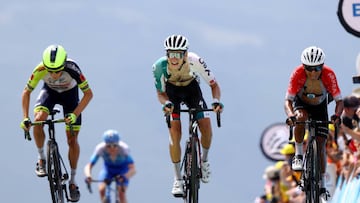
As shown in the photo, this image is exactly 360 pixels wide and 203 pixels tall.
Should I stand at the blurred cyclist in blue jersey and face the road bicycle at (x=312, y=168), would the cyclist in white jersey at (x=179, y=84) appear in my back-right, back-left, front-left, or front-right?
front-right

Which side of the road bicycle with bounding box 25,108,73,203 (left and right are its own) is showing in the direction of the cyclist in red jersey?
left

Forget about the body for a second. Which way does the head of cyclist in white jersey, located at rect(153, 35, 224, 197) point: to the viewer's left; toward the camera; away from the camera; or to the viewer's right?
toward the camera

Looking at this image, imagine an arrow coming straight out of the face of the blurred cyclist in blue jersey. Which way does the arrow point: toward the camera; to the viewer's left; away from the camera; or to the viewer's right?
toward the camera

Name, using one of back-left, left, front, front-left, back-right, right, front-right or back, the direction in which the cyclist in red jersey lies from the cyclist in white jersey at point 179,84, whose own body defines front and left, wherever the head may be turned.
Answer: left

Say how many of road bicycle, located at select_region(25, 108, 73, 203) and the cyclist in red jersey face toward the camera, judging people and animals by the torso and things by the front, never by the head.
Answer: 2

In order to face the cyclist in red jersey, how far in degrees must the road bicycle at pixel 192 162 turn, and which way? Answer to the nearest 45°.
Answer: approximately 90° to its left

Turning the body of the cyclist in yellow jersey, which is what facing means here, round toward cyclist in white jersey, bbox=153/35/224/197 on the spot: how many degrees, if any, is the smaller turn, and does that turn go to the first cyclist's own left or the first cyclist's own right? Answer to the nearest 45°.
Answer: approximately 45° to the first cyclist's own left

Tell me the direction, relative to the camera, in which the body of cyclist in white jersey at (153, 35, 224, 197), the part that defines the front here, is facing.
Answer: toward the camera

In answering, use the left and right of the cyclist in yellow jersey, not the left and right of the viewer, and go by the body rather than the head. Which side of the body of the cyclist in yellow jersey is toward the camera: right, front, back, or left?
front

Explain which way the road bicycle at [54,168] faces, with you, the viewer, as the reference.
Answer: facing the viewer

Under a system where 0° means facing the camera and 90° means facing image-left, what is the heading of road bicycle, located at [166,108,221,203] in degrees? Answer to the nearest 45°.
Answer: approximately 0°

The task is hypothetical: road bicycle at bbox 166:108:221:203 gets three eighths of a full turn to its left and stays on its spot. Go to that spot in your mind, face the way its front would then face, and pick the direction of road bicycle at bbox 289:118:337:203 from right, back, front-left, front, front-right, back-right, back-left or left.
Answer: front-right

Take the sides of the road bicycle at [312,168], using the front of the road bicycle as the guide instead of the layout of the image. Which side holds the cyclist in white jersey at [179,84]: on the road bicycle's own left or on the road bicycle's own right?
on the road bicycle's own right
